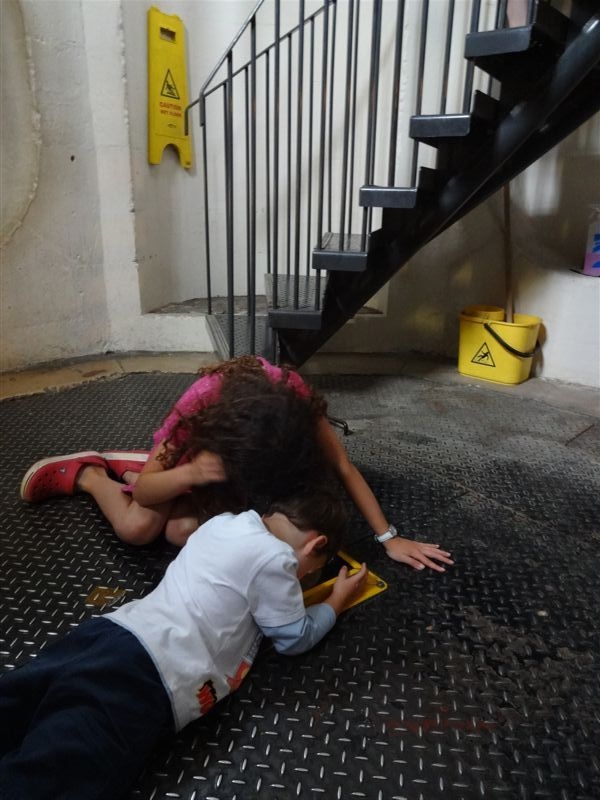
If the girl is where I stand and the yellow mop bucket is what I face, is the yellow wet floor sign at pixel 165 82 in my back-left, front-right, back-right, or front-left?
front-left

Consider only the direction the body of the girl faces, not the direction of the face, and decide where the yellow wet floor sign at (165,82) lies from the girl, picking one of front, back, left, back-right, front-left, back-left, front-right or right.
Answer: back

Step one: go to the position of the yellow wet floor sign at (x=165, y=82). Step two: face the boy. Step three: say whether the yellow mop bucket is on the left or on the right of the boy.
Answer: left

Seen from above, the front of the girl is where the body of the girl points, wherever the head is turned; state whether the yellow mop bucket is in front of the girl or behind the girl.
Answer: behind

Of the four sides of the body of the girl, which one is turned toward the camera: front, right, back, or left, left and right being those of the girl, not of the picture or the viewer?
front
